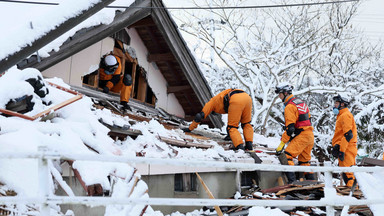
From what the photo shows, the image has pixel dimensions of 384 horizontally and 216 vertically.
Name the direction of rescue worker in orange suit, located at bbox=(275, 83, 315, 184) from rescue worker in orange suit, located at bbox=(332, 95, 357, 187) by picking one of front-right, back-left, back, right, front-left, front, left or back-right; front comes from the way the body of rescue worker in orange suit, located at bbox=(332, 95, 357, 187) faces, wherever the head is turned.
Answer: front-left

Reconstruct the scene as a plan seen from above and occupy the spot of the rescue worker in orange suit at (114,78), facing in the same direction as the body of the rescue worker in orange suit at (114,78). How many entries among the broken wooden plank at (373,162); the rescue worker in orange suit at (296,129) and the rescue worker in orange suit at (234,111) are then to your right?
0

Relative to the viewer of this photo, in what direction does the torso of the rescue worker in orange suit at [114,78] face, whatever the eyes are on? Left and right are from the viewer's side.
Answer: facing the viewer

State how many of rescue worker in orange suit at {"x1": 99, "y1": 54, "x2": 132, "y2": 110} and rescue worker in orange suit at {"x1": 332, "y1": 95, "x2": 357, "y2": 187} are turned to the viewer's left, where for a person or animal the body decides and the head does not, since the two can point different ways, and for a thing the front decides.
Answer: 1

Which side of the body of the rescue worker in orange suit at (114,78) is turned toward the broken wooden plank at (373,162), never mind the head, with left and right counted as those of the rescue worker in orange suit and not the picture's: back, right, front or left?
left

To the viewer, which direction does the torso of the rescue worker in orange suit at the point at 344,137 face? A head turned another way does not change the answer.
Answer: to the viewer's left

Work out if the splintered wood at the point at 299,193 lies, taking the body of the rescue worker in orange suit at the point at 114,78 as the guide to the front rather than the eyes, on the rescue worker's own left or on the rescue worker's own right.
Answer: on the rescue worker's own left

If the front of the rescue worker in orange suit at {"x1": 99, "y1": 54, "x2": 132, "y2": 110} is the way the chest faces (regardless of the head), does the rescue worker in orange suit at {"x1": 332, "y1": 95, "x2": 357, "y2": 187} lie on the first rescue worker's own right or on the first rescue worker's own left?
on the first rescue worker's own left

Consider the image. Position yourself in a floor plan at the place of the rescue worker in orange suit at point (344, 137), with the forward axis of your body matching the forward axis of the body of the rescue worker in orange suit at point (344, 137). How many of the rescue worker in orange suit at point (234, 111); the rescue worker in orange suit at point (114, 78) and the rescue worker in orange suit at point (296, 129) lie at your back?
0

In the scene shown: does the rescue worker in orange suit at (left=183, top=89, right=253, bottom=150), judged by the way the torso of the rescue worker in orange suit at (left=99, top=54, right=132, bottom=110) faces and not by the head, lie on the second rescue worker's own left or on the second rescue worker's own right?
on the second rescue worker's own left

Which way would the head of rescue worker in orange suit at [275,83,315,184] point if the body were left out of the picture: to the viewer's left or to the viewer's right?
to the viewer's left
